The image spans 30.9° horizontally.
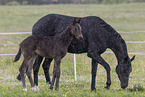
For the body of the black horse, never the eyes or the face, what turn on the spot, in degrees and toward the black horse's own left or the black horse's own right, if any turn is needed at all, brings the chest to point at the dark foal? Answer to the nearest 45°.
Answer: approximately 135° to the black horse's own right

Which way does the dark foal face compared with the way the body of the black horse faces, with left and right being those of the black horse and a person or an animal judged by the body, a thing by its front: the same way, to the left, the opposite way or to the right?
the same way

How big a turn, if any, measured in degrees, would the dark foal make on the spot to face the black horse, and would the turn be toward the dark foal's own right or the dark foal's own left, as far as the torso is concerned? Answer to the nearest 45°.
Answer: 0° — it already faces it

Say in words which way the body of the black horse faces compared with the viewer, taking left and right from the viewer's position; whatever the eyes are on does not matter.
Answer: facing to the right of the viewer

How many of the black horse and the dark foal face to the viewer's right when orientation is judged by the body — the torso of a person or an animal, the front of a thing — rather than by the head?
2

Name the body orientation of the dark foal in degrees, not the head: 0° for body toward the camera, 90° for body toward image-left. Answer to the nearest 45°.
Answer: approximately 270°
